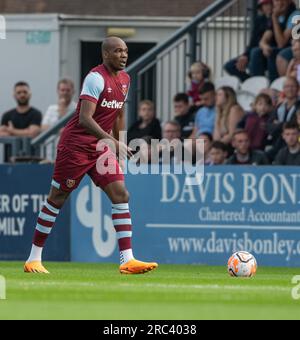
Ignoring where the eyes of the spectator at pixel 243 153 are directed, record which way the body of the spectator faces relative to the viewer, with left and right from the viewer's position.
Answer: facing the viewer

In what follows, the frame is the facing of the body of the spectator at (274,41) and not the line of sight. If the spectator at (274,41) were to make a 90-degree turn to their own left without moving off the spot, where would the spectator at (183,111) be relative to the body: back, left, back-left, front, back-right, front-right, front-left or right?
back-right

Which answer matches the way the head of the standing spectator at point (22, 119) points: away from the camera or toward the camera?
toward the camera

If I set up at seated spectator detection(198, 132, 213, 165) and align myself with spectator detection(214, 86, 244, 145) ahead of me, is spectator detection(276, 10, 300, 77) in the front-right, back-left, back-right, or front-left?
front-right

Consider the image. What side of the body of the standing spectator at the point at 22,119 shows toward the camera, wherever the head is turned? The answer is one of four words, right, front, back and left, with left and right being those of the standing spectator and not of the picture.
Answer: front

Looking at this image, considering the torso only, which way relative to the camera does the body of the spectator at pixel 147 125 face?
toward the camera

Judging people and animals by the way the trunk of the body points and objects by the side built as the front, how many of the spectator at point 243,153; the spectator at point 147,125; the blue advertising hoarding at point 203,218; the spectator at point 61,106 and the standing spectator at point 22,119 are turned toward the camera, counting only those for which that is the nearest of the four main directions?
5

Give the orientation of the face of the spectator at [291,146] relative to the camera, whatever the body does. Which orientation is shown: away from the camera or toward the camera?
toward the camera

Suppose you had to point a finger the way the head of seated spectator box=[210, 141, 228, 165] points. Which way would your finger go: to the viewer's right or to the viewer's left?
to the viewer's left

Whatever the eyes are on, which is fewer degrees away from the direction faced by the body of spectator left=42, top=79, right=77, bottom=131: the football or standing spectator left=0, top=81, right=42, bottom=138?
the football

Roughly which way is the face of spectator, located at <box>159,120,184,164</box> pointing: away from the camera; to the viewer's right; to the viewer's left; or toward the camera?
toward the camera
